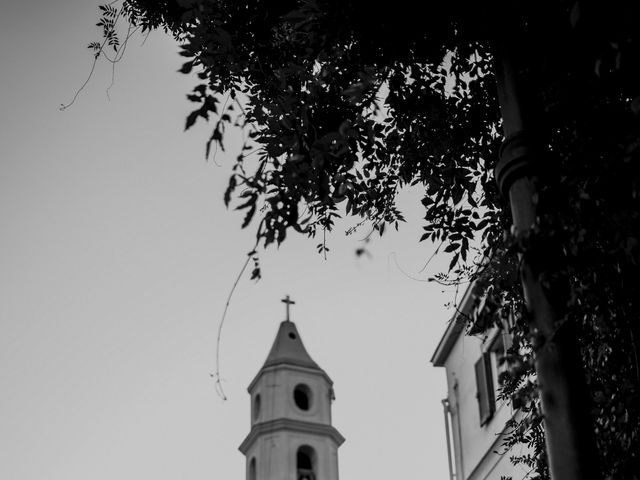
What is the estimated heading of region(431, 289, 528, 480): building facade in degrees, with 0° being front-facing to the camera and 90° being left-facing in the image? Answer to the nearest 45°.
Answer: approximately 45°

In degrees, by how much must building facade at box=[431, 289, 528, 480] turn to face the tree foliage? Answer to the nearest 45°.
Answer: approximately 45° to its left

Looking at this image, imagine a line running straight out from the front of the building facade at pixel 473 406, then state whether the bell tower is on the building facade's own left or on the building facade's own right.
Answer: on the building facade's own right

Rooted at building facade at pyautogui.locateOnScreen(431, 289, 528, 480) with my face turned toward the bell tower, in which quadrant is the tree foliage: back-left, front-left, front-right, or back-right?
back-left
